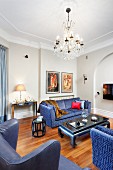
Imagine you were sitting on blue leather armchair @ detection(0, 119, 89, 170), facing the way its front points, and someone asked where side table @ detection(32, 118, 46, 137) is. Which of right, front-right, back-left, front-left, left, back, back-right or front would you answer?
front-left

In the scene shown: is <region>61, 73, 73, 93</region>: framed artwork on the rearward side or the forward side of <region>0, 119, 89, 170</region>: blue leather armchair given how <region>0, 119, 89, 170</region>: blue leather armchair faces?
on the forward side

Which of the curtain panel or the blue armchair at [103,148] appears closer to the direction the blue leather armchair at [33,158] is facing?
the blue armchair at [103,148]

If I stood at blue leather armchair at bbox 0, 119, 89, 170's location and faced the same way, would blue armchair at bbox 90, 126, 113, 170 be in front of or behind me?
in front

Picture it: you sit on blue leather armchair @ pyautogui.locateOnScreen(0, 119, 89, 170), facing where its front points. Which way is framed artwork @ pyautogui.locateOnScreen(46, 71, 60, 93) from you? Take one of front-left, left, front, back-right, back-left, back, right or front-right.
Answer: front-left

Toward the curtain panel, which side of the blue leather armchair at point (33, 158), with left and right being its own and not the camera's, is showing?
left

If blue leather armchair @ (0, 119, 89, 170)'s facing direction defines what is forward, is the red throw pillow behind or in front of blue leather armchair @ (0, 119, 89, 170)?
in front

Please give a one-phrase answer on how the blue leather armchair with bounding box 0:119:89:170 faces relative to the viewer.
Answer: facing away from the viewer and to the right of the viewer

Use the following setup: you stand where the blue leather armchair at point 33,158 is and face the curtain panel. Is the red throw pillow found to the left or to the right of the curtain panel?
right

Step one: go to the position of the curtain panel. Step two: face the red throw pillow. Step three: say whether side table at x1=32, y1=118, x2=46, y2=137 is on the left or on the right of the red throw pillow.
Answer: right
